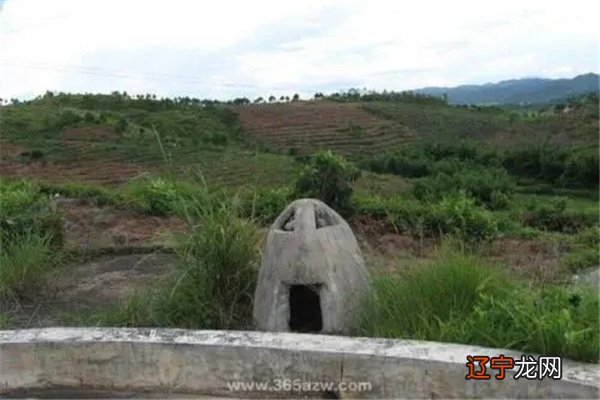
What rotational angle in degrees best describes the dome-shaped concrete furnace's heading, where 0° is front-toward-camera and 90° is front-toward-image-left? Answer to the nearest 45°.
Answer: approximately 0°

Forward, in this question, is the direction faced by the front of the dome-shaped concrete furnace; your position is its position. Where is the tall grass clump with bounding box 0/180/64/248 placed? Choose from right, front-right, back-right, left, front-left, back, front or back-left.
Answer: back-right

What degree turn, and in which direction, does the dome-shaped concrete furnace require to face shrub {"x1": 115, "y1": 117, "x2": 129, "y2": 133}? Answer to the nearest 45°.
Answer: approximately 180°

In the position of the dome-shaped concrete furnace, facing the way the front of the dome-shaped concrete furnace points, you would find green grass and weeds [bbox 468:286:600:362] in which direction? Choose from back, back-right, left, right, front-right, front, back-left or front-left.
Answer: front-left

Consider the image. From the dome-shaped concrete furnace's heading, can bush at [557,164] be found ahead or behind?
behind

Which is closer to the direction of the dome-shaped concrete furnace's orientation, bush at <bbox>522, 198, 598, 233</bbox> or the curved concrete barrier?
the curved concrete barrier

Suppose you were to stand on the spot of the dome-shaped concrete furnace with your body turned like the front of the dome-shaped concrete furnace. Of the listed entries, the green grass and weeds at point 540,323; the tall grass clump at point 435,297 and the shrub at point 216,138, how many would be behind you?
1

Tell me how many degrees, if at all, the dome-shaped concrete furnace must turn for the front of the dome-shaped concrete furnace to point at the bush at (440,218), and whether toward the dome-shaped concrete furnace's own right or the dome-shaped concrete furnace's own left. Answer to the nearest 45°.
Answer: approximately 180°

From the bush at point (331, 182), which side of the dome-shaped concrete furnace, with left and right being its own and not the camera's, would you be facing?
back

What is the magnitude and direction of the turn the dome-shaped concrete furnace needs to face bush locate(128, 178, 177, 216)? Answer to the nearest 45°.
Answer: approximately 180°

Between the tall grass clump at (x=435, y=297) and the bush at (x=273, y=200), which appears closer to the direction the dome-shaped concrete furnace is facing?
the tall grass clump

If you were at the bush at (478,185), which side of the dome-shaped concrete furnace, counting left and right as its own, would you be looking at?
back

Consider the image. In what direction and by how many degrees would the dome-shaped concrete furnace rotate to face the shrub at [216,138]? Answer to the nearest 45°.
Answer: approximately 180°

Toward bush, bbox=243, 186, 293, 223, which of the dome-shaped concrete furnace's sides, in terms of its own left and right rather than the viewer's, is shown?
back

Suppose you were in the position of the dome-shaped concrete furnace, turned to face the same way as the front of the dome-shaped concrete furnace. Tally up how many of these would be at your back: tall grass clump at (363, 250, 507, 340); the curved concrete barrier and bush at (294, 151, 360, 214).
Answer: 1

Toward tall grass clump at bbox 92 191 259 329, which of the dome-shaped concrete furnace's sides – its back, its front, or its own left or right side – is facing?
right
